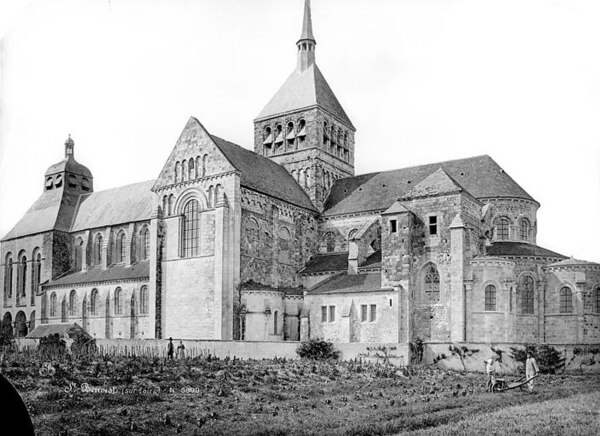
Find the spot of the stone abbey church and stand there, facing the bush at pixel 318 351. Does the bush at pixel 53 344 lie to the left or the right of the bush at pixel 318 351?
right

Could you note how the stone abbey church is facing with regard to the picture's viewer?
facing away from the viewer and to the left of the viewer
